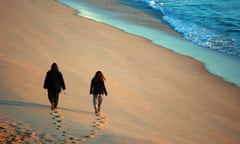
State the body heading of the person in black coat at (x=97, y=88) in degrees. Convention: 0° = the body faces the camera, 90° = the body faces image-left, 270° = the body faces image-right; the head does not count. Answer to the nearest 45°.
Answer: approximately 180°

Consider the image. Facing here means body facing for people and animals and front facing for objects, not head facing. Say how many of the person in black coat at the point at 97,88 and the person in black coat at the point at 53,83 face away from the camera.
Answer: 2

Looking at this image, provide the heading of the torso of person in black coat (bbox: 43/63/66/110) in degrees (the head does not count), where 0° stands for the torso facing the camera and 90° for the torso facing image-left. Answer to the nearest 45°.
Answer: approximately 180°

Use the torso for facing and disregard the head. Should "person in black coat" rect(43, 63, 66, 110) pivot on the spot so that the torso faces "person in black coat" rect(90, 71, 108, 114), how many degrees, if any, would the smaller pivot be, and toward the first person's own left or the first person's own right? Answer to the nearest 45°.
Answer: approximately 90° to the first person's own right

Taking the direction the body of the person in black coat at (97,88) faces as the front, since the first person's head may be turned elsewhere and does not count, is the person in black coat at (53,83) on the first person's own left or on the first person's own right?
on the first person's own left
